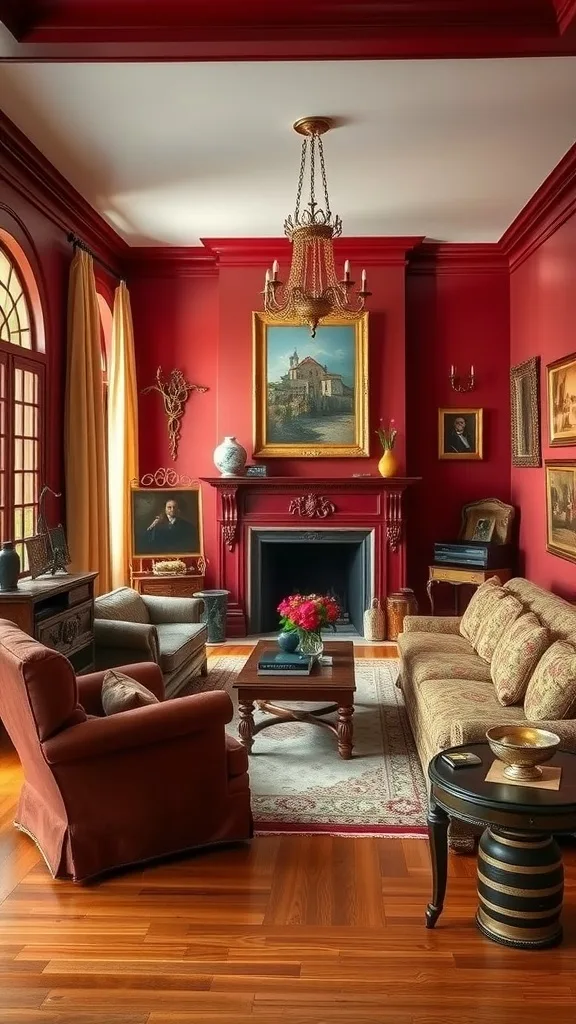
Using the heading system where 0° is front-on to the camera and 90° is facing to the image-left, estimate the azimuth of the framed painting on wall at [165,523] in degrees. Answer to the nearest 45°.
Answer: approximately 0°

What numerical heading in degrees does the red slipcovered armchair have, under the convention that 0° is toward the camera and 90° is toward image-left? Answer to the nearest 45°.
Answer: approximately 225°

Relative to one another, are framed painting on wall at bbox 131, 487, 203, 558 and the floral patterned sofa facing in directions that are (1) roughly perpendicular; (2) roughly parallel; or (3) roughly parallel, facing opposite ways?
roughly perpendicular

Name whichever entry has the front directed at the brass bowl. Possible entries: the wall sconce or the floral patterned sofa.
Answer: the wall sconce

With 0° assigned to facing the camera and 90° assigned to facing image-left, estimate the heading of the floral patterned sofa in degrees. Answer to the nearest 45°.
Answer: approximately 90°

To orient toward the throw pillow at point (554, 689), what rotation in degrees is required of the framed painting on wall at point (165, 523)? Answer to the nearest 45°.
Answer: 0° — it already faces it

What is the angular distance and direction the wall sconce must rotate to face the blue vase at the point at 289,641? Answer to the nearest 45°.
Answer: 0° — it already faces it

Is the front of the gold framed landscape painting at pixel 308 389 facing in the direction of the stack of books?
yes
